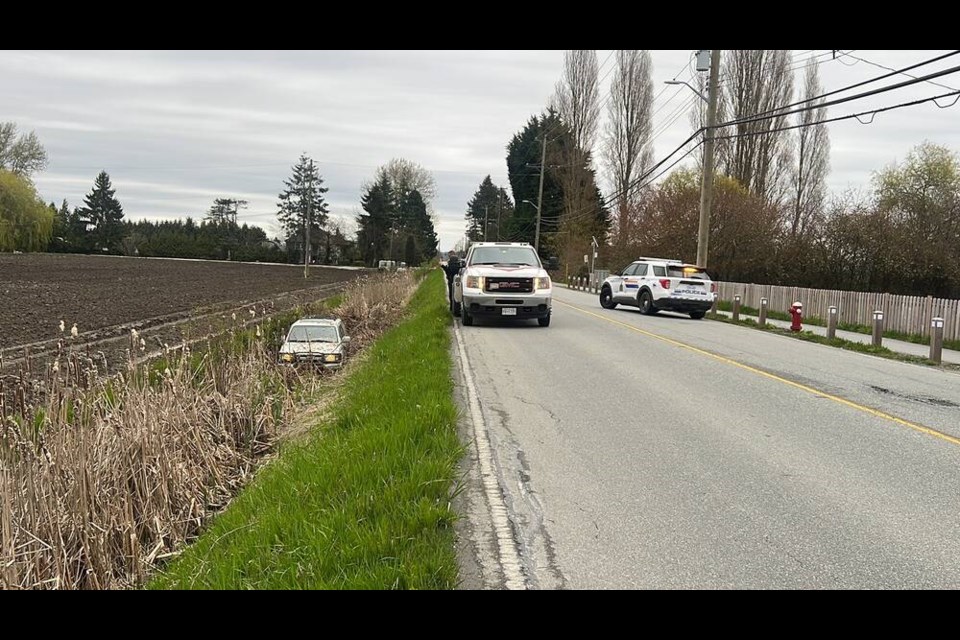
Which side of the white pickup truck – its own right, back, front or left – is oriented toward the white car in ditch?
right

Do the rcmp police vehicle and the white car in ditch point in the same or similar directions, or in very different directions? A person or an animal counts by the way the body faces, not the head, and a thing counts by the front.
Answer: very different directions

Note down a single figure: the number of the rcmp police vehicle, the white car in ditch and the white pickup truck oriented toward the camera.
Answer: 2

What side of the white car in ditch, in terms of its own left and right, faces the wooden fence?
left

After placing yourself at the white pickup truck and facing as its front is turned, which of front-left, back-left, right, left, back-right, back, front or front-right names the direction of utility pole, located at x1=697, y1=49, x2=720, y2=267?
back-left

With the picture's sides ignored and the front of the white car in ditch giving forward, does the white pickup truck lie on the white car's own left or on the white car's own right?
on the white car's own left

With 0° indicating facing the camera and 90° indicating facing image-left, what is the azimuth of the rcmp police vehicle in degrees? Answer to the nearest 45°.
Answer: approximately 135°

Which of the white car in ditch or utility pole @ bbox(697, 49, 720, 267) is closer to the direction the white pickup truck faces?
the white car in ditch

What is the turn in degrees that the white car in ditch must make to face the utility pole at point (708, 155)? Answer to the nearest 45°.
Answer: approximately 135° to its left
